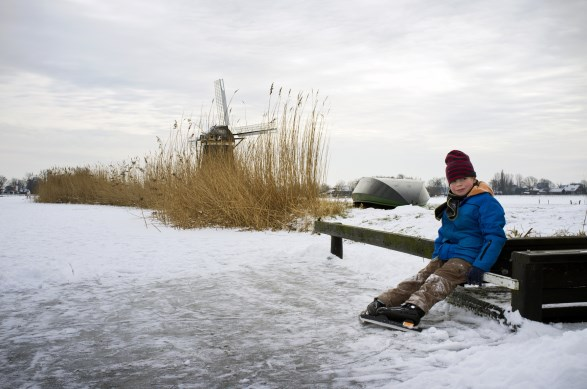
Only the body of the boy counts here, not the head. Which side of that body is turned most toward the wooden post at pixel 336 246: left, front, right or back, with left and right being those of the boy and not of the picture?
right

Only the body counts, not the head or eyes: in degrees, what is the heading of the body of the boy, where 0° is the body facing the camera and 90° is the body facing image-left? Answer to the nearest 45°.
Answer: approximately 45°

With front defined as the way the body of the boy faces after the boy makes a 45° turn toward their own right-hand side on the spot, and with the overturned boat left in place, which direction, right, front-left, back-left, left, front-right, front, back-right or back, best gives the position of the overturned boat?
right
